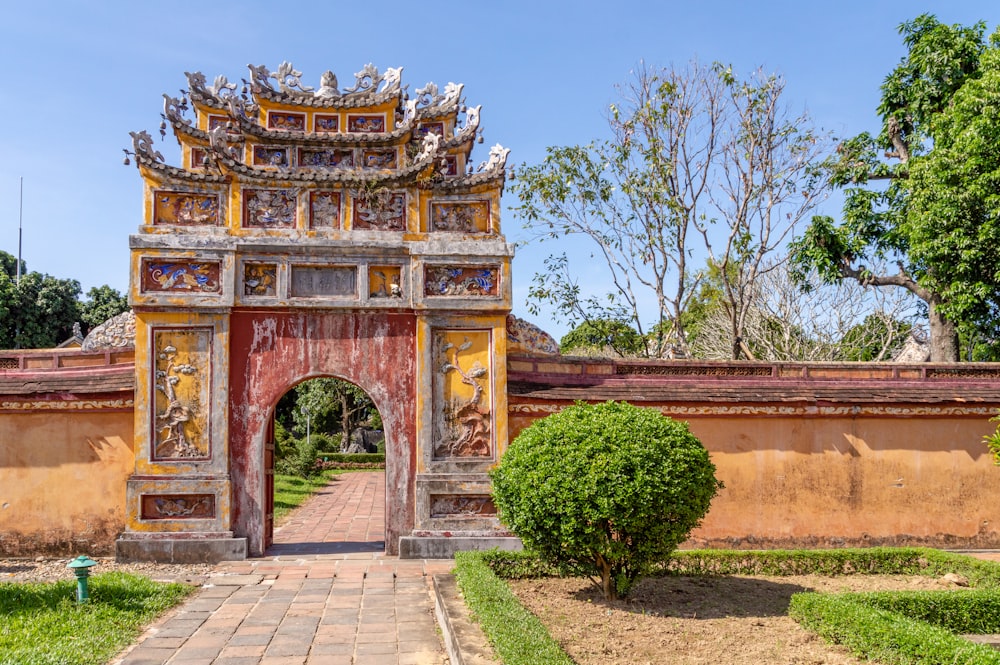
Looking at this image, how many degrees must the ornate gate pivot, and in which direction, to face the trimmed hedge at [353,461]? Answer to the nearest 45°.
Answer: approximately 180°

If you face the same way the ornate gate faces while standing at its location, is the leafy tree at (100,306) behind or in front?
behind

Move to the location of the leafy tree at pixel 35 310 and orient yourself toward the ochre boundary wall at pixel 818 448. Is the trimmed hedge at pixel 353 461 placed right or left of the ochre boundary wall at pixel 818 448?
left

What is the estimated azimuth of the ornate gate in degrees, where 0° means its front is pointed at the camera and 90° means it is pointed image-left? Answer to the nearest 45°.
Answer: approximately 0°

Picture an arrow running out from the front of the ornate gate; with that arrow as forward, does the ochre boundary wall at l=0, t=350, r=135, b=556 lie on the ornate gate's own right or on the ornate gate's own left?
on the ornate gate's own right
